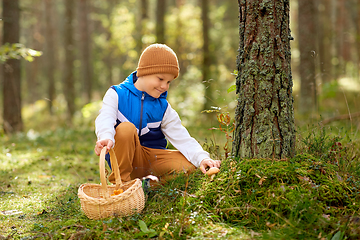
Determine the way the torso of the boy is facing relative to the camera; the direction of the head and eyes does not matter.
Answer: toward the camera

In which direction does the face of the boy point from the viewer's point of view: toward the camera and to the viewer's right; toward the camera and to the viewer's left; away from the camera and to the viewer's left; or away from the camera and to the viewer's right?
toward the camera and to the viewer's right

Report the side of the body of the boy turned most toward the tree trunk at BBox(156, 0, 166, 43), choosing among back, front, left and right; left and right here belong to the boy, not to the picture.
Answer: back

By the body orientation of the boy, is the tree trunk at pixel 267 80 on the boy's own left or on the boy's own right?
on the boy's own left

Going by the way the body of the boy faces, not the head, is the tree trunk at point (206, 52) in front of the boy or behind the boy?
behind

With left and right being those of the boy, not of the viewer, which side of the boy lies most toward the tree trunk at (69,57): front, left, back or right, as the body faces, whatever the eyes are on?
back

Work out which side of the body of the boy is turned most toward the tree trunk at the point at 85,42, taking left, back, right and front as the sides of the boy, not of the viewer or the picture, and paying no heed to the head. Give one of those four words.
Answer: back

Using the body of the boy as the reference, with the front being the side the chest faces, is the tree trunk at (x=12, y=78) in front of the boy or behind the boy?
behind

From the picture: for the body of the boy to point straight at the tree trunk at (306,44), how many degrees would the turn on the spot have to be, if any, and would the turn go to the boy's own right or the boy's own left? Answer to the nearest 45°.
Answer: approximately 135° to the boy's own left
